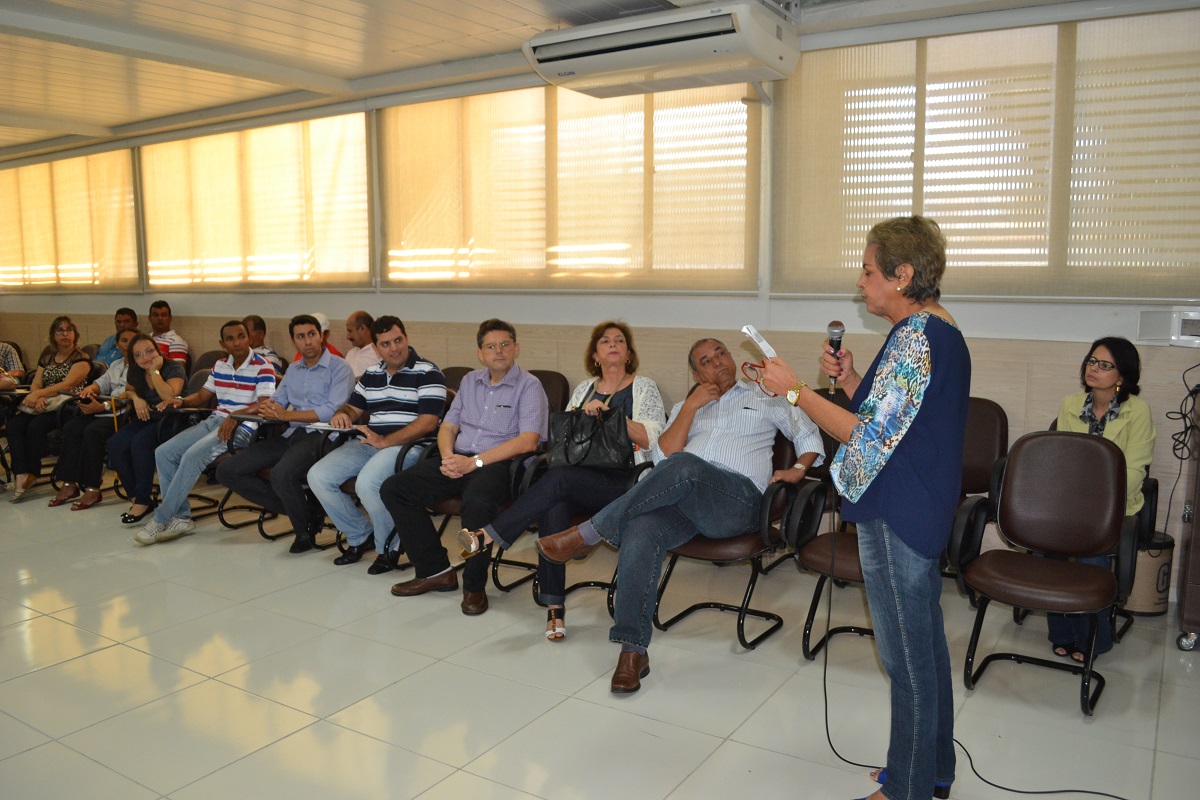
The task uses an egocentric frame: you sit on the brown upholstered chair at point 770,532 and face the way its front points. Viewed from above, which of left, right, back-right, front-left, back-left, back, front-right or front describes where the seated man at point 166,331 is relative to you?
right

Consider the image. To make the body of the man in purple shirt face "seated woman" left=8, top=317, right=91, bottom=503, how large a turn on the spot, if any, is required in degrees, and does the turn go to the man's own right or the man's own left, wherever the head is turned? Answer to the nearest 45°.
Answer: approximately 90° to the man's own right

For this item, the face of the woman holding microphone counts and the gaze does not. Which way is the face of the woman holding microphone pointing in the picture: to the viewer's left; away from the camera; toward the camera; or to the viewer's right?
to the viewer's left

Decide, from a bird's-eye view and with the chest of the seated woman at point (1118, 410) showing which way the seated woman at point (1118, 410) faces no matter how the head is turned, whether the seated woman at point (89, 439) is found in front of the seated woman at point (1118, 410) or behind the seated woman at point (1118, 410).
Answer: in front

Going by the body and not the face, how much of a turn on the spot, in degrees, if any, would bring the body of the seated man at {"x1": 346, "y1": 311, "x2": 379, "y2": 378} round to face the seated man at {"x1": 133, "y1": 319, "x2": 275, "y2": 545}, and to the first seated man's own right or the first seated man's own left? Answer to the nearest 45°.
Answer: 0° — they already face them

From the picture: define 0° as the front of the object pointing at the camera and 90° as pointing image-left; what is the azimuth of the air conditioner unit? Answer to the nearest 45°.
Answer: approximately 45°

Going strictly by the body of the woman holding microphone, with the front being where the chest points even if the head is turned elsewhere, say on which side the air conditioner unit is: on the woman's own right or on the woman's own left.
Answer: on the woman's own right

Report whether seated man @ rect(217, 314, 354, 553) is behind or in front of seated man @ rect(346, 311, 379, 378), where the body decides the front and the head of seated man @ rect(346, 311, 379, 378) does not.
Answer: in front

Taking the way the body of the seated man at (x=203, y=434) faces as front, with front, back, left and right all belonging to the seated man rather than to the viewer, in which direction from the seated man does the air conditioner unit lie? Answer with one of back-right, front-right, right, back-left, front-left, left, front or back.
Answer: left

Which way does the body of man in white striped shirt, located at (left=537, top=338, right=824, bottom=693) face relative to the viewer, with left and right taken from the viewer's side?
facing the viewer and to the left of the viewer

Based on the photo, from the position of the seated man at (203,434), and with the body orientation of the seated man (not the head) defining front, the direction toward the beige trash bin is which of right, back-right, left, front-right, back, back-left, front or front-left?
left
